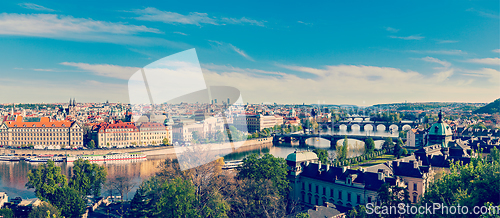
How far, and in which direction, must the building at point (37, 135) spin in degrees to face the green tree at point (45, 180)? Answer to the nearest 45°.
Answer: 0° — it already faces it

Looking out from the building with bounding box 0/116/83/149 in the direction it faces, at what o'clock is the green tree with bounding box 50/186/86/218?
The green tree is roughly at 12 o'clock from the building.

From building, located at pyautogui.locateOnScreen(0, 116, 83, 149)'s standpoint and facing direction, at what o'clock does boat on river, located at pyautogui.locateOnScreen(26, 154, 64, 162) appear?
The boat on river is roughly at 12 o'clock from the building.

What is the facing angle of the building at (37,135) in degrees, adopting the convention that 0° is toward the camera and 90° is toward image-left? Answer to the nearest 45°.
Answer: approximately 0°

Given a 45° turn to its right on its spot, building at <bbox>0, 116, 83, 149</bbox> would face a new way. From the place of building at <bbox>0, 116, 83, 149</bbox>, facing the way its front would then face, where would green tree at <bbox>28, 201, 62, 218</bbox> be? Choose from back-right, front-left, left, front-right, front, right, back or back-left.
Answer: front-left

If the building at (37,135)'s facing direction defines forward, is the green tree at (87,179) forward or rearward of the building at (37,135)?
forward

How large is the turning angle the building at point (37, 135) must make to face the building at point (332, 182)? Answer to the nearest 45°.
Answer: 0° — it already faces it

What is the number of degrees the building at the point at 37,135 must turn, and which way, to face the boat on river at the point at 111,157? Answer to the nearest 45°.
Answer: approximately 45° to its left

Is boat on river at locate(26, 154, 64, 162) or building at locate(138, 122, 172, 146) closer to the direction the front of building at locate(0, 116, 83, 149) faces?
the boat on river

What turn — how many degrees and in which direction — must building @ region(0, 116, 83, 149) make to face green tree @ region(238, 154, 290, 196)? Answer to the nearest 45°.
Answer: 0° — it already faces it
